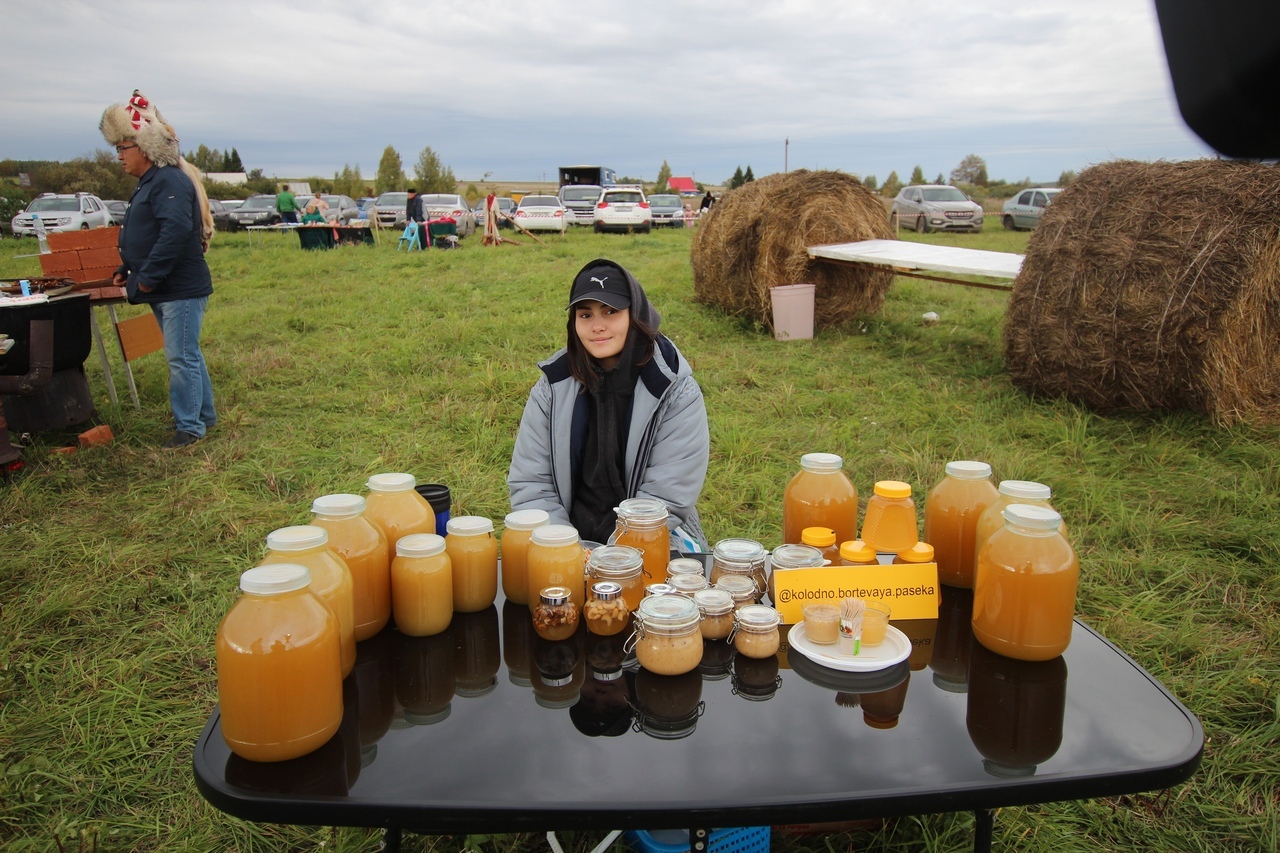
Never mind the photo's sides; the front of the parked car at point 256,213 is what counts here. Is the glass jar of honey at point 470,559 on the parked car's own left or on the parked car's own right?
on the parked car's own left

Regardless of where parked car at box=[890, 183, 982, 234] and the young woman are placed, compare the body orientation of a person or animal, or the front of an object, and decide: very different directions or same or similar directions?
same or similar directions

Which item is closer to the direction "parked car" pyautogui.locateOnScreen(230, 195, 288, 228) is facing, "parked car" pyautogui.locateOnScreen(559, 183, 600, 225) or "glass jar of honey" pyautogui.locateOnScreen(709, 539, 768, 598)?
the glass jar of honey

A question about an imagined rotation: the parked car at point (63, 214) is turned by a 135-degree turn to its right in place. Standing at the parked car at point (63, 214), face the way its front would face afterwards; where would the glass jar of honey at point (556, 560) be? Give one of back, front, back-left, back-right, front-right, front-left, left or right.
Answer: back

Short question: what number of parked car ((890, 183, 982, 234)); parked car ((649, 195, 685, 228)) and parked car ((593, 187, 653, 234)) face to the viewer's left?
0

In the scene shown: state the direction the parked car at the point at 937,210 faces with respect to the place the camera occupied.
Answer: facing the viewer and to the right of the viewer

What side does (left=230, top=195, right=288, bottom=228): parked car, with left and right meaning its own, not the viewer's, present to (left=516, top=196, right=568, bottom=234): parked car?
left

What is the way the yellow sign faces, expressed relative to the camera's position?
facing the viewer

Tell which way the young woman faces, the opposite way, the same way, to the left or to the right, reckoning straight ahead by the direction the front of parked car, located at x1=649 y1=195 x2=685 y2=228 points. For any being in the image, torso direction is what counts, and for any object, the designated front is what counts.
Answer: the same way

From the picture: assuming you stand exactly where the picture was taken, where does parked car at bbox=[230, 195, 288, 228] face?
facing the viewer and to the left of the viewer

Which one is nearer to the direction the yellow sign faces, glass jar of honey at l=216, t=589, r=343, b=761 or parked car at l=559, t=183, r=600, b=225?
the glass jar of honey

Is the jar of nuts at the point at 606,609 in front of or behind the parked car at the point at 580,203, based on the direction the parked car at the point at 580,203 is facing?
in front
